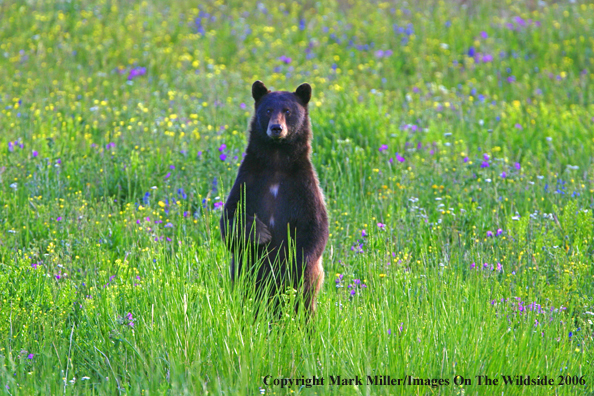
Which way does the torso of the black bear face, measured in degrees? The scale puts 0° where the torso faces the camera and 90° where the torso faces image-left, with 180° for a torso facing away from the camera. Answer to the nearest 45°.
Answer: approximately 0°

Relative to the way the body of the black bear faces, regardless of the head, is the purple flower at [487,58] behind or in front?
behind

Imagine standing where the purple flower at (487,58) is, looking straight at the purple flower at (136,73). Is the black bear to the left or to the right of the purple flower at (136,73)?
left

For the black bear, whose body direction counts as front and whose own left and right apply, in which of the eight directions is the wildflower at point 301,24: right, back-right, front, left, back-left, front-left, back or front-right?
back

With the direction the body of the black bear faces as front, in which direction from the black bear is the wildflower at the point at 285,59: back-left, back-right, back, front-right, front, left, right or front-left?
back

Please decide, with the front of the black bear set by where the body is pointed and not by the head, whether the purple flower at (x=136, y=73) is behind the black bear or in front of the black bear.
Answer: behind
